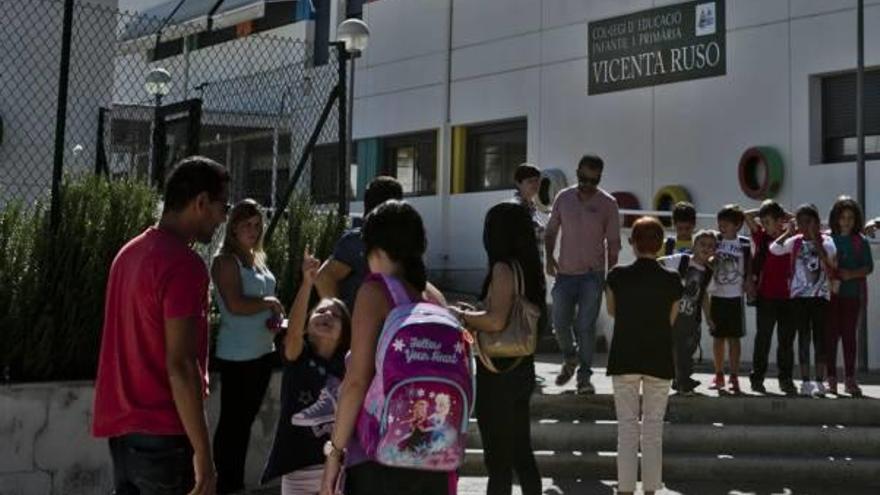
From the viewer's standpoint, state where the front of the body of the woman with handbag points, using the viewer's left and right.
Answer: facing away from the viewer and to the left of the viewer

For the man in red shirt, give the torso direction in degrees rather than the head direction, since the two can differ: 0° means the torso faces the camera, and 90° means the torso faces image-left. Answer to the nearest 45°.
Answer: approximately 225°

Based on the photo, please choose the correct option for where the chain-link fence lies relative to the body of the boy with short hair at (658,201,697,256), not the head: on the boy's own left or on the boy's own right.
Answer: on the boy's own right

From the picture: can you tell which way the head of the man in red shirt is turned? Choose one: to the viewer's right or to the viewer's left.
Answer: to the viewer's right

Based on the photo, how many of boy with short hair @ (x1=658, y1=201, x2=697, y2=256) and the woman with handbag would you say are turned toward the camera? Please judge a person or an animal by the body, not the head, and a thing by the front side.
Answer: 1

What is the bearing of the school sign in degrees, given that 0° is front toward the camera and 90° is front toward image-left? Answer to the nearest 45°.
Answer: approximately 45°
